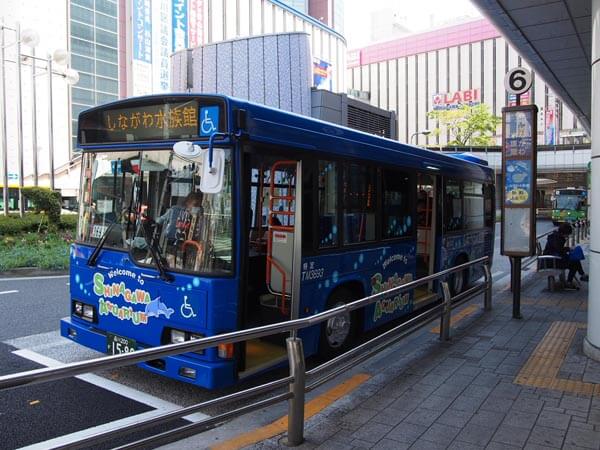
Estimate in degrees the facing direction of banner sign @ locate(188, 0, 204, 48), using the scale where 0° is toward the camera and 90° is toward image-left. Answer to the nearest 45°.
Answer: approximately 0°

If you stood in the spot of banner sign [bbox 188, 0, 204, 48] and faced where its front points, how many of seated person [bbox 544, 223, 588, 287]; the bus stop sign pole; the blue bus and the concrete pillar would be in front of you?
4

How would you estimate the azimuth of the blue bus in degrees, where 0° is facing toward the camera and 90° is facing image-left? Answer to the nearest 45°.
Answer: approximately 45°

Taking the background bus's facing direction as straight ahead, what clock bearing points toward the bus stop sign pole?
The bus stop sign pole is roughly at 12 o'clock from the background bus.

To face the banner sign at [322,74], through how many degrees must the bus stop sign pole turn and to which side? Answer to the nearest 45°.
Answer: approximately 135° to its right

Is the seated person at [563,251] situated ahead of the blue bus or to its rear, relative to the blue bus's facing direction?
to the rear

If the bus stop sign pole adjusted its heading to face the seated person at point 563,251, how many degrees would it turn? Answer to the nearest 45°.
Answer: approximately 180°

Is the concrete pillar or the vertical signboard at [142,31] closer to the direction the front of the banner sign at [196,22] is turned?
the concrete pillar

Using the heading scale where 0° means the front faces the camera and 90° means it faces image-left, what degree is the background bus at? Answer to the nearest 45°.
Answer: approximately 0°
